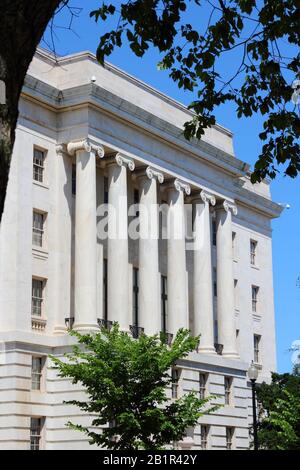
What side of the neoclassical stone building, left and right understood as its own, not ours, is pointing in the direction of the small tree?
front

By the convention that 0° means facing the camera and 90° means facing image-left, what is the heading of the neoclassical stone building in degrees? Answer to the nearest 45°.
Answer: approximately 315°
